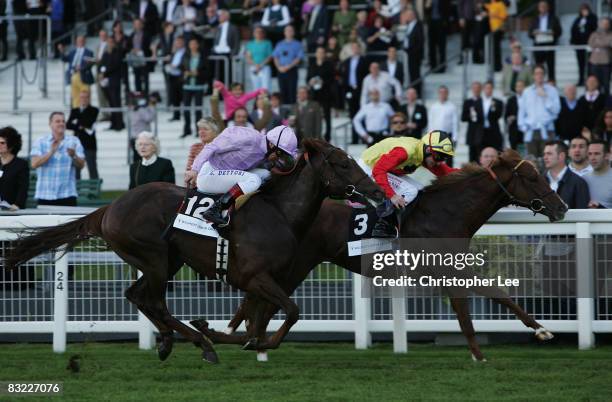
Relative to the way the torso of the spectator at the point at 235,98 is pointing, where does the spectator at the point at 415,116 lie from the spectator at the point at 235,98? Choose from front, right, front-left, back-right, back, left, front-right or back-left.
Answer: left

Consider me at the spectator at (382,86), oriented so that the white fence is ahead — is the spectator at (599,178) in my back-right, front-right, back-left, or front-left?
front-left

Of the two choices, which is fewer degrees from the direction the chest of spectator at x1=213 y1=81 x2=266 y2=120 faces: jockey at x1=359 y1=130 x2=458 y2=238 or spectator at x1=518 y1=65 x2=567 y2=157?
the jockey

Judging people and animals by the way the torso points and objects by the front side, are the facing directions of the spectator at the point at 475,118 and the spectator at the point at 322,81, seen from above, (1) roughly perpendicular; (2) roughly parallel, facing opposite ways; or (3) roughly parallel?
roughly parallel

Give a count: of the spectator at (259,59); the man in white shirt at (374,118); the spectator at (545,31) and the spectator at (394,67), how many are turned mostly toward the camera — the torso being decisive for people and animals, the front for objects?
4

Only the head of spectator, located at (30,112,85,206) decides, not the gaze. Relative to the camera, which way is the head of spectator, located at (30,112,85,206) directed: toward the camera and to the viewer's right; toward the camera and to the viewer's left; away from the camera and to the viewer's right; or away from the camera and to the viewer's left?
toward the camera and to the viewer's right

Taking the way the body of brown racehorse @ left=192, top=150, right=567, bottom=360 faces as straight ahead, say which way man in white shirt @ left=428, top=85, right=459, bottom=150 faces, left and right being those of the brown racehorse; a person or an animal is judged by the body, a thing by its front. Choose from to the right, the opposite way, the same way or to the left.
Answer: to the right

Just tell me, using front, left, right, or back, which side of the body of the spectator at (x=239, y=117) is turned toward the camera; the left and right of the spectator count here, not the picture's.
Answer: front

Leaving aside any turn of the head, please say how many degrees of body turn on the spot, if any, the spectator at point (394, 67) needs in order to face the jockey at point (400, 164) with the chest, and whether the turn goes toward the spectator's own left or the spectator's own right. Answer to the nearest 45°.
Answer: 0° — they already face them

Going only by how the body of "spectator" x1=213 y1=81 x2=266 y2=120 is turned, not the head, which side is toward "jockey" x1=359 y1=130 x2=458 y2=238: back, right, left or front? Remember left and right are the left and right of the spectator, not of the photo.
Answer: front

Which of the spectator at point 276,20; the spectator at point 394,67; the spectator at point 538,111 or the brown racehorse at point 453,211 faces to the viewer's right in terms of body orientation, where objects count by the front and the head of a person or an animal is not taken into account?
the brown racehorse

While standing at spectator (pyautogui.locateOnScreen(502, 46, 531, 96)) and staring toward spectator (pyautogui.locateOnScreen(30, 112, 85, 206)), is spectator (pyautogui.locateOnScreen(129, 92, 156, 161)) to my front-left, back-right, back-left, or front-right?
front-right

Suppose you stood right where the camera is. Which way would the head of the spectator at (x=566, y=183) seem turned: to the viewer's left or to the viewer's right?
to the viewer's left

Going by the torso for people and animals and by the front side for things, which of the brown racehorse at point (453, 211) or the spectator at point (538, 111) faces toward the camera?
the spectator

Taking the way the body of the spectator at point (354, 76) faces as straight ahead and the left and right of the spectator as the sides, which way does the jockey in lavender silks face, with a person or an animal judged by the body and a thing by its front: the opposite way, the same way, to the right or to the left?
to the left
